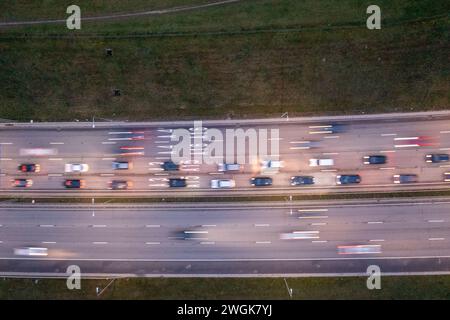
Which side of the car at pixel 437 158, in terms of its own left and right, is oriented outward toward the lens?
left

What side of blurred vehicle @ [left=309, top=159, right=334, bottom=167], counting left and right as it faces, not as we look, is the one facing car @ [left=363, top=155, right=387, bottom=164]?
back

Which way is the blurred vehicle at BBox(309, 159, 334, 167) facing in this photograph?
to the viewer's left

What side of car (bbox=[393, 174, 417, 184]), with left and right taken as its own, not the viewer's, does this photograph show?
left

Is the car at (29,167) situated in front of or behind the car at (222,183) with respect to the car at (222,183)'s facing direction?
in front

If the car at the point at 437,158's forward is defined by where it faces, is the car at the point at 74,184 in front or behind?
in front

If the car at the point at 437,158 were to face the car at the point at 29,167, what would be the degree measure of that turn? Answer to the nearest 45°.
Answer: approximately 45° to its left

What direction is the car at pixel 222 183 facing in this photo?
to the viewer's left

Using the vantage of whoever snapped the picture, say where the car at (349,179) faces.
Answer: facing to the left of the viewer
